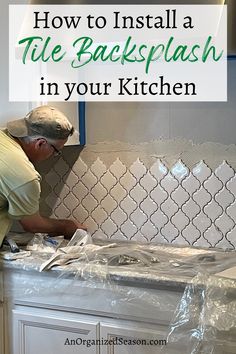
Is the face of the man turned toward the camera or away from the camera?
away from the camera

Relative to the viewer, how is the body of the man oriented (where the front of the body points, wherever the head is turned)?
to the viewer's right
